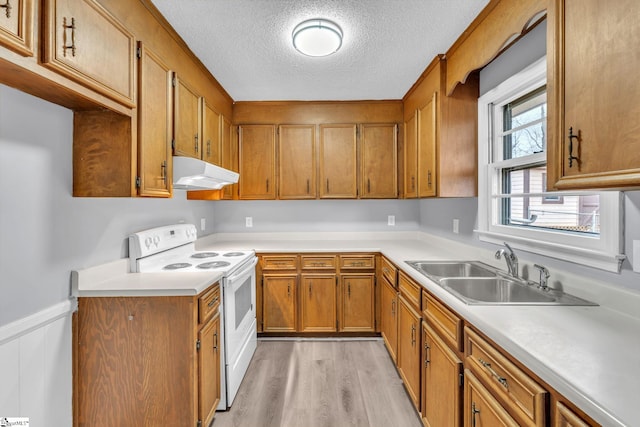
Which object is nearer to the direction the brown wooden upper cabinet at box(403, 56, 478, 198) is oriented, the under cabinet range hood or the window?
the under cabinet range hood

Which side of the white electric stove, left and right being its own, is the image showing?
right

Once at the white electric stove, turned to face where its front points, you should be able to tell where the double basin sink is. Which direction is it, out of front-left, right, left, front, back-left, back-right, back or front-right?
front-right

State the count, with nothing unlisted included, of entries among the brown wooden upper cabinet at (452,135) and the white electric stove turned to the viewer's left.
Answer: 1

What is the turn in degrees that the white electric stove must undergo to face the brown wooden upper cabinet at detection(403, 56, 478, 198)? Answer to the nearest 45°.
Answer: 0° — it already faces it

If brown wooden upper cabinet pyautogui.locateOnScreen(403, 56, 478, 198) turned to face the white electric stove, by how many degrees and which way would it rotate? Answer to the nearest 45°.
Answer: approximately 45° to its left

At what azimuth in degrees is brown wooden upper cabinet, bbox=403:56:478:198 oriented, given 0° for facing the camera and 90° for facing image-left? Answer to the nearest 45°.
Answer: approximately 90°

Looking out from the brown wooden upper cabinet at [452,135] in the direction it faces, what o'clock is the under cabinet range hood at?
The under cabinet range hood is roughly at 11 o'clock from the brown wooden upper cabinet.
